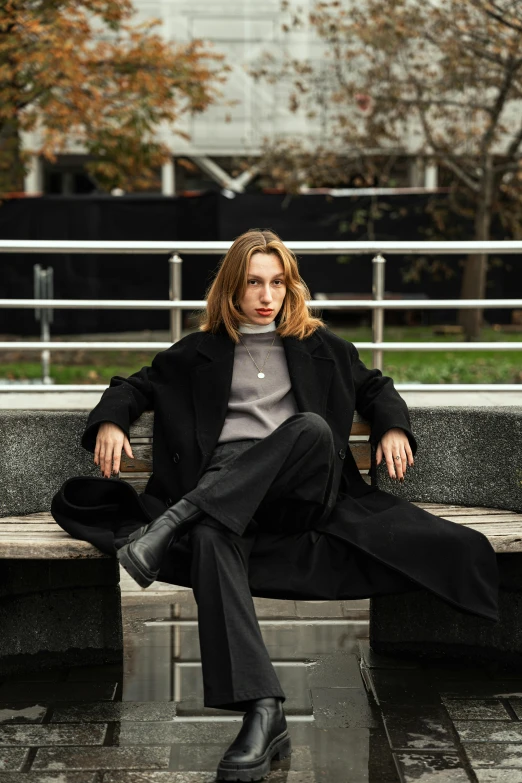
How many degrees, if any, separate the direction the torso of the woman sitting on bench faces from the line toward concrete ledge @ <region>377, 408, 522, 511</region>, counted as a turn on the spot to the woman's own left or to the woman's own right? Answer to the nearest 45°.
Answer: approximately 135° to the woman's own left

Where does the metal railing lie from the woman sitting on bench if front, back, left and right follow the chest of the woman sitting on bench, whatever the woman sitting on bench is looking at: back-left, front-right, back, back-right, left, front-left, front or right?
back

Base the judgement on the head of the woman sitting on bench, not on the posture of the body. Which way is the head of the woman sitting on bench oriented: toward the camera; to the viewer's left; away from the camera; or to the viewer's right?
toward the camera

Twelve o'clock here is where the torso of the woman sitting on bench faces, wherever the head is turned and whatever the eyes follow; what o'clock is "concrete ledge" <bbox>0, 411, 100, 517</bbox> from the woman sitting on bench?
The concrete ledge is roughly at 4 o'clock from the woman sitting on bench.

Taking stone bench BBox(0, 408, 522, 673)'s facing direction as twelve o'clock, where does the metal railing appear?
The metal railing is roughly at 6 o'clock from the stone bench.

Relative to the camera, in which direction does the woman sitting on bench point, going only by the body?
toward the camera
